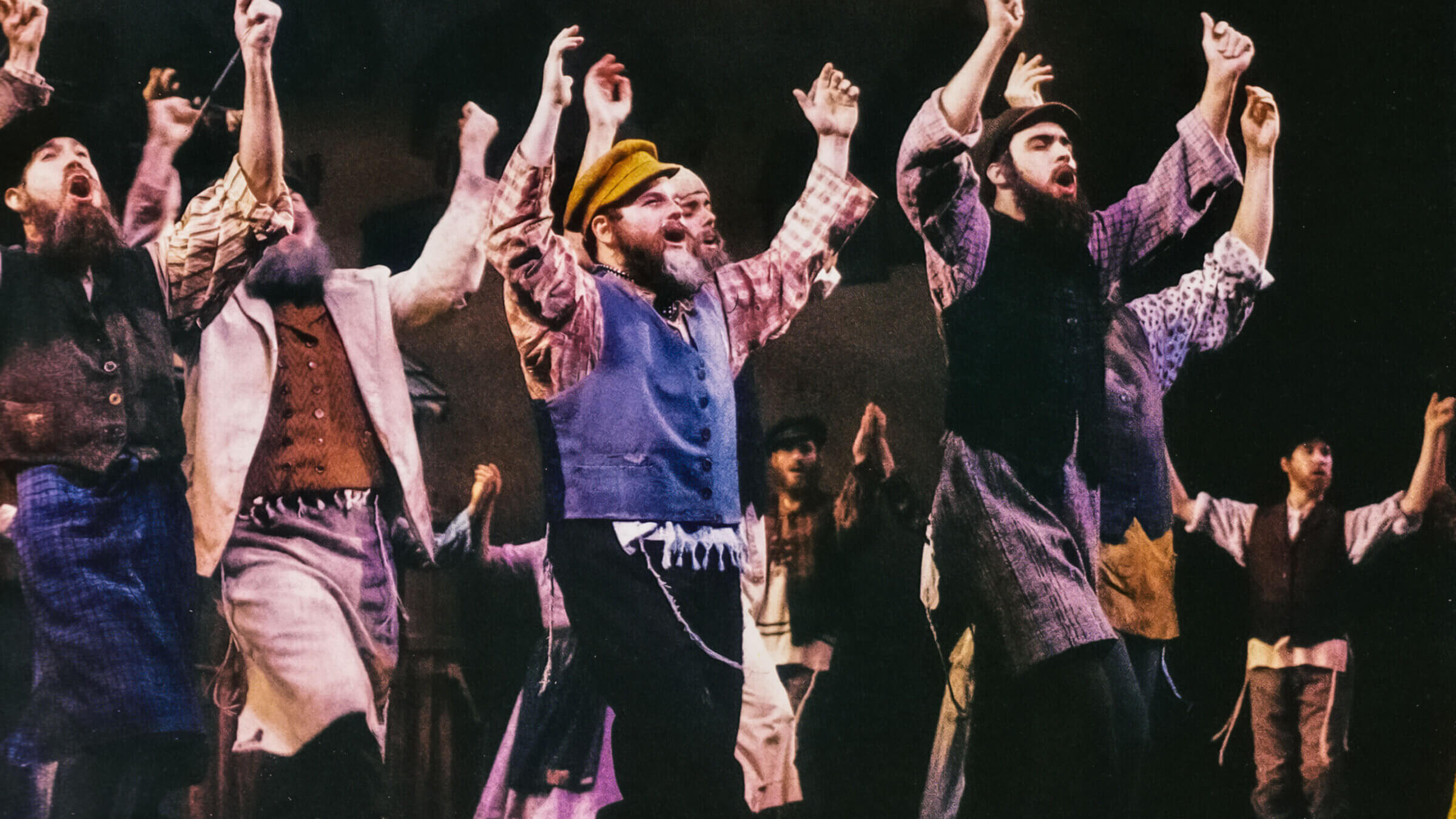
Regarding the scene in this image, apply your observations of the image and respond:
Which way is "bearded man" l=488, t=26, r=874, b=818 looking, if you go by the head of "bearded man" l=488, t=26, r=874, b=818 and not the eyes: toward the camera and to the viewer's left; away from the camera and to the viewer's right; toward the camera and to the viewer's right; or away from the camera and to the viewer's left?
toward the camera and to the viewer's right

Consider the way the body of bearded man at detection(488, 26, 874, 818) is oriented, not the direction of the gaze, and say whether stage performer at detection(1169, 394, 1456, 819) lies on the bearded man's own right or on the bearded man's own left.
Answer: on the bearded man's own left

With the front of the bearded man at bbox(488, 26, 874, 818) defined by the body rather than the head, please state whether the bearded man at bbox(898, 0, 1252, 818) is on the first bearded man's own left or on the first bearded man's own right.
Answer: on the first bearded man's own left

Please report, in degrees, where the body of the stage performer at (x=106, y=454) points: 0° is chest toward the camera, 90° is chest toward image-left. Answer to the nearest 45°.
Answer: approximately 315°

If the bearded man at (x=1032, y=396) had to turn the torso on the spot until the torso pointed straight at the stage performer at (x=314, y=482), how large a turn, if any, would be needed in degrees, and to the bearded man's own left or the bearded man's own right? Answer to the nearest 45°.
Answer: approximately 135° to the bearded man's own right

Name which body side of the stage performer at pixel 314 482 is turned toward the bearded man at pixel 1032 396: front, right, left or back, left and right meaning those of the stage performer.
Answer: left

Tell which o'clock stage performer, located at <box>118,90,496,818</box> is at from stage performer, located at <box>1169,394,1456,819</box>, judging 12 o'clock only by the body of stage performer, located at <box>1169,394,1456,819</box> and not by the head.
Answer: stage performer, located at <box>118,90,496,818</box> is roughly at 2 o'clock from stage performer, located at <box>1169,394,1456,819</box>.

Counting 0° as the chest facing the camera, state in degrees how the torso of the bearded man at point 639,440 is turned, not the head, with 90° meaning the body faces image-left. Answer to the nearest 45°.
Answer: approximately 315°
